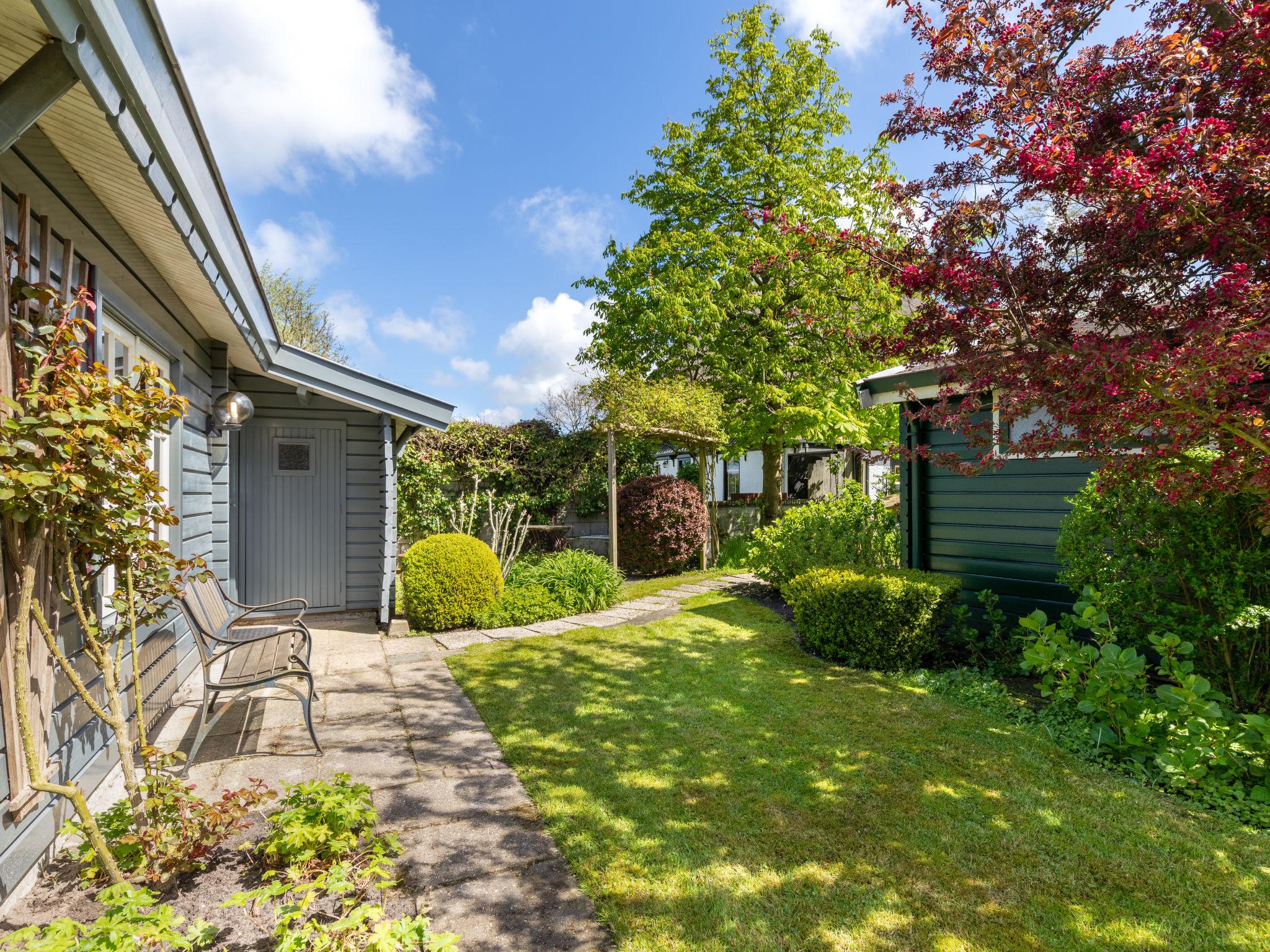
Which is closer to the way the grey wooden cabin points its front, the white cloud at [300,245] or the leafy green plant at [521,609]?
the leafy green plant

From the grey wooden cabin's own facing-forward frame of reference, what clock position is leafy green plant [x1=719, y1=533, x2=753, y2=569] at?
The leafy green plant is roughly at 11 o'clock from the grey wooden cabin.
